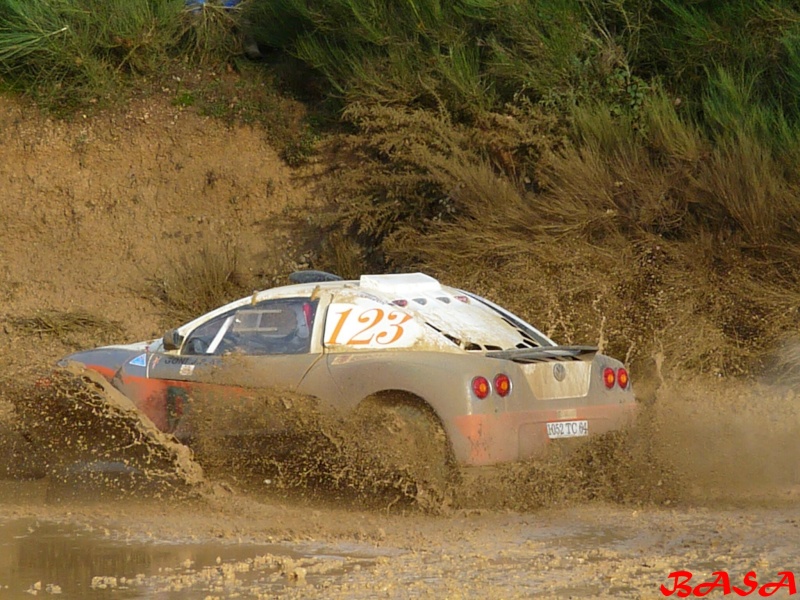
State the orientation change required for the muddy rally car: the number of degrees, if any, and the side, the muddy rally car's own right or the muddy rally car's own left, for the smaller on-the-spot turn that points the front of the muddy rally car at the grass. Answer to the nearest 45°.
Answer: approximately 45° to the muddy rally car's own right

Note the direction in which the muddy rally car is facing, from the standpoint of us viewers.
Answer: facing away from the viewer and to the left of the viewer
